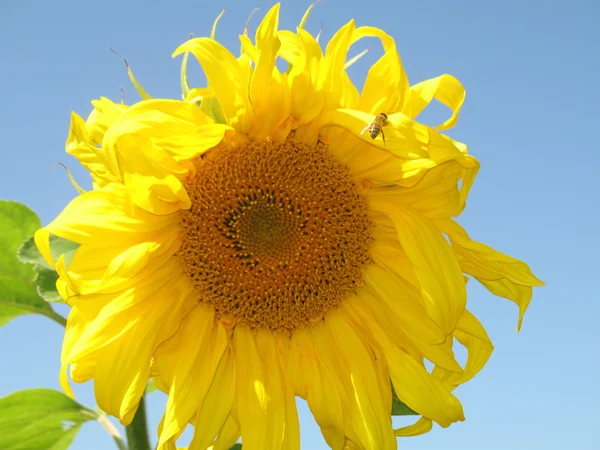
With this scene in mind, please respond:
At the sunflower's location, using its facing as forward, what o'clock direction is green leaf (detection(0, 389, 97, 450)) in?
The green leaf is roughly at 3 o'clock from the sunflower.

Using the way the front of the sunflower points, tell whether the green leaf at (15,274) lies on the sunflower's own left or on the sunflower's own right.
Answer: on the sunflower's own right
